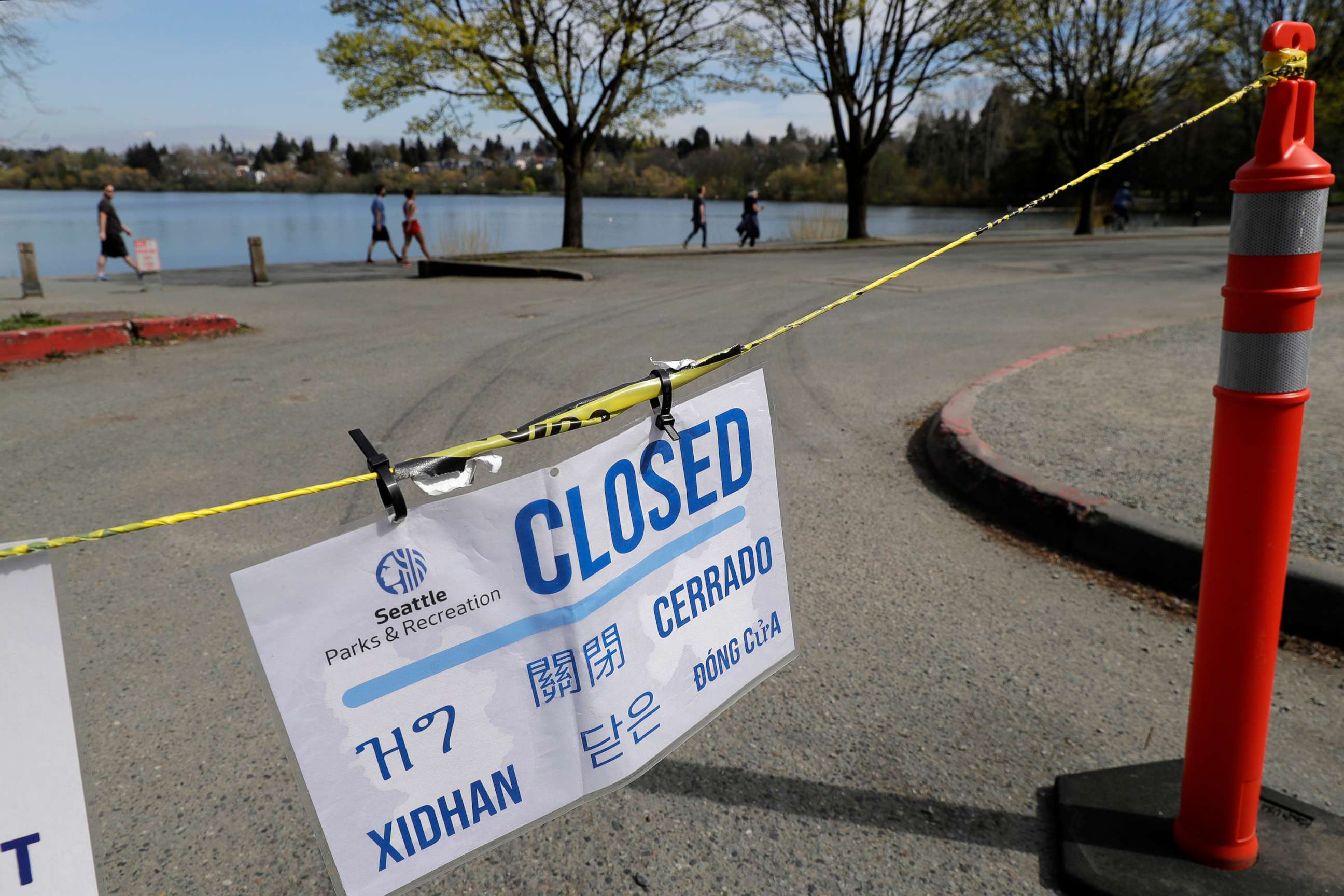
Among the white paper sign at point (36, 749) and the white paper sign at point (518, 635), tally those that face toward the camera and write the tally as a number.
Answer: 2

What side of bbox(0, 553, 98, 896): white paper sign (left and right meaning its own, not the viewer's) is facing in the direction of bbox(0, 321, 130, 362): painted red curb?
back

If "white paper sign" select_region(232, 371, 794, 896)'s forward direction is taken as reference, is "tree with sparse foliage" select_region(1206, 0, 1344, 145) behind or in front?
behind

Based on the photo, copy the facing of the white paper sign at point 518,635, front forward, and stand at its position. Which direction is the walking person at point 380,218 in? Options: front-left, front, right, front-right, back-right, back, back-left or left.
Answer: back

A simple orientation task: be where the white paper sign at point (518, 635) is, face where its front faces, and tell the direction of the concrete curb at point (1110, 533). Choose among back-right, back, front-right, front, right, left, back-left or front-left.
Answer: back-left

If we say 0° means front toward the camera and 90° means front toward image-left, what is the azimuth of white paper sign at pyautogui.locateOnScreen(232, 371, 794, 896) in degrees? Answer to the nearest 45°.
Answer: approximately 0°

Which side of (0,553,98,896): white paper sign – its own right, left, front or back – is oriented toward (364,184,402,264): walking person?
back

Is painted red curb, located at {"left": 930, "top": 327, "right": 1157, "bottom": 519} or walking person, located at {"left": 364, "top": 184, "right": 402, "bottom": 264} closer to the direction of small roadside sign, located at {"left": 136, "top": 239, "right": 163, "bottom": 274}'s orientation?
the painted red curb

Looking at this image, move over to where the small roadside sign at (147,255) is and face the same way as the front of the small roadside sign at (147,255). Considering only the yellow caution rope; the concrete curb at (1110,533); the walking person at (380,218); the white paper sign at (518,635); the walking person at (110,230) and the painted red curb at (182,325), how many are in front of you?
4
